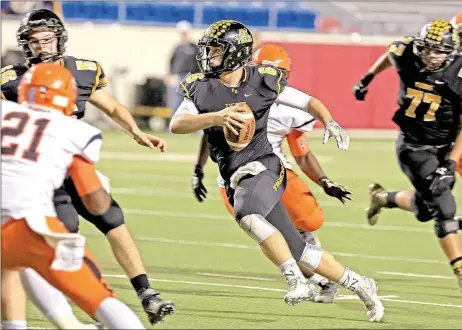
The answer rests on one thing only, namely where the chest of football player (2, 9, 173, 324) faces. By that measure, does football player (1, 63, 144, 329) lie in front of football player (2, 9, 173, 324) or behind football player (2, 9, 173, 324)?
in front

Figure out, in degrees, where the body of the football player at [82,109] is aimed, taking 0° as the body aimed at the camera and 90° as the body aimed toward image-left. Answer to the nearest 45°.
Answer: approximately 0°

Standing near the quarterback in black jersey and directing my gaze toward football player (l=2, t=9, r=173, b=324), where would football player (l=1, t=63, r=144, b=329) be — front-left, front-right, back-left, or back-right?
front-left

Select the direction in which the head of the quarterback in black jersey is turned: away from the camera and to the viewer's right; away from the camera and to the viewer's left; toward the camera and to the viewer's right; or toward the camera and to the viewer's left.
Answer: toward the camera and to the viewer's left

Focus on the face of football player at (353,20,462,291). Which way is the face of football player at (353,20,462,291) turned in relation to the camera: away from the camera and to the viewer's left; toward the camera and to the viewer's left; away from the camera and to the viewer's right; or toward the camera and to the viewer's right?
toward the camera and to the viewer's left

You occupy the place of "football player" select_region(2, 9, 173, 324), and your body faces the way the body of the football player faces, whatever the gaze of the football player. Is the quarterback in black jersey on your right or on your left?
on your left

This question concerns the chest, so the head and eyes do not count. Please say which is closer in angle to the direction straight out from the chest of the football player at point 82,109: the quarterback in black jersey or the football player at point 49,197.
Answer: the football player
